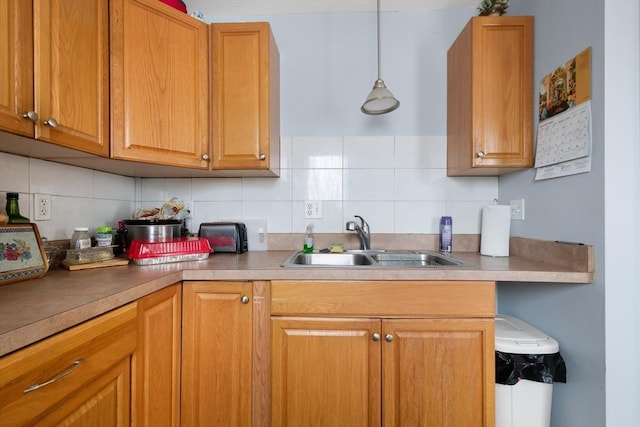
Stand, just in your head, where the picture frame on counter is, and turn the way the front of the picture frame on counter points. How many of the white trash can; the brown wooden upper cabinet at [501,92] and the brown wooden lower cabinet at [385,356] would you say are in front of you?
3

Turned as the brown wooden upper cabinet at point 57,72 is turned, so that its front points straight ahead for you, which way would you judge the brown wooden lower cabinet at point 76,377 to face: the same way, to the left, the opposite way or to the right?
the same way

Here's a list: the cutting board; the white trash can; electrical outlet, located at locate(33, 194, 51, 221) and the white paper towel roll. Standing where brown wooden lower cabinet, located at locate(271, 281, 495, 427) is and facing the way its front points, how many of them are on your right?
2

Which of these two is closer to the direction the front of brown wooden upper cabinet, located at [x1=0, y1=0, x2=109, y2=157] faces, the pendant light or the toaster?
the pendant light

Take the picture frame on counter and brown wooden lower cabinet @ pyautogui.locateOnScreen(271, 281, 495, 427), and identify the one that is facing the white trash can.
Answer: the picture frame on counter

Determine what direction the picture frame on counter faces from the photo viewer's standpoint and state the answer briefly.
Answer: facing the viewer and to the right of the viewer

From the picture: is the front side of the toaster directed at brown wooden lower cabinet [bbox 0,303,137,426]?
no

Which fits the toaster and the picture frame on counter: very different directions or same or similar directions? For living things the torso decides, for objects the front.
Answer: same or similar directions

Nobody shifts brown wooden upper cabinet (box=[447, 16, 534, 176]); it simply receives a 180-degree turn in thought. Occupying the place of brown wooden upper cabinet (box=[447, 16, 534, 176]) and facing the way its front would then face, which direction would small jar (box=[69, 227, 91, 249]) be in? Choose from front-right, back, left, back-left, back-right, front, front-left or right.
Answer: back-left

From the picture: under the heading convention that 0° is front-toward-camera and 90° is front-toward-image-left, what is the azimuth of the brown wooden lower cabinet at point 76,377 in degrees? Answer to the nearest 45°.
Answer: approximately 315°

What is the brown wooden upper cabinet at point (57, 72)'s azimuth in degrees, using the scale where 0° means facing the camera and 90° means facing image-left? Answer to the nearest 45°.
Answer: approximately 315°

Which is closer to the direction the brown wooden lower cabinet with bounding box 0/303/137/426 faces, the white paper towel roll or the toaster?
the white paper towel roll

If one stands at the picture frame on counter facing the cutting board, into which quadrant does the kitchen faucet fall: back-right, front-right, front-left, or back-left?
front-right

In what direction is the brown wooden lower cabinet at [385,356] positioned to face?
toward the camera
